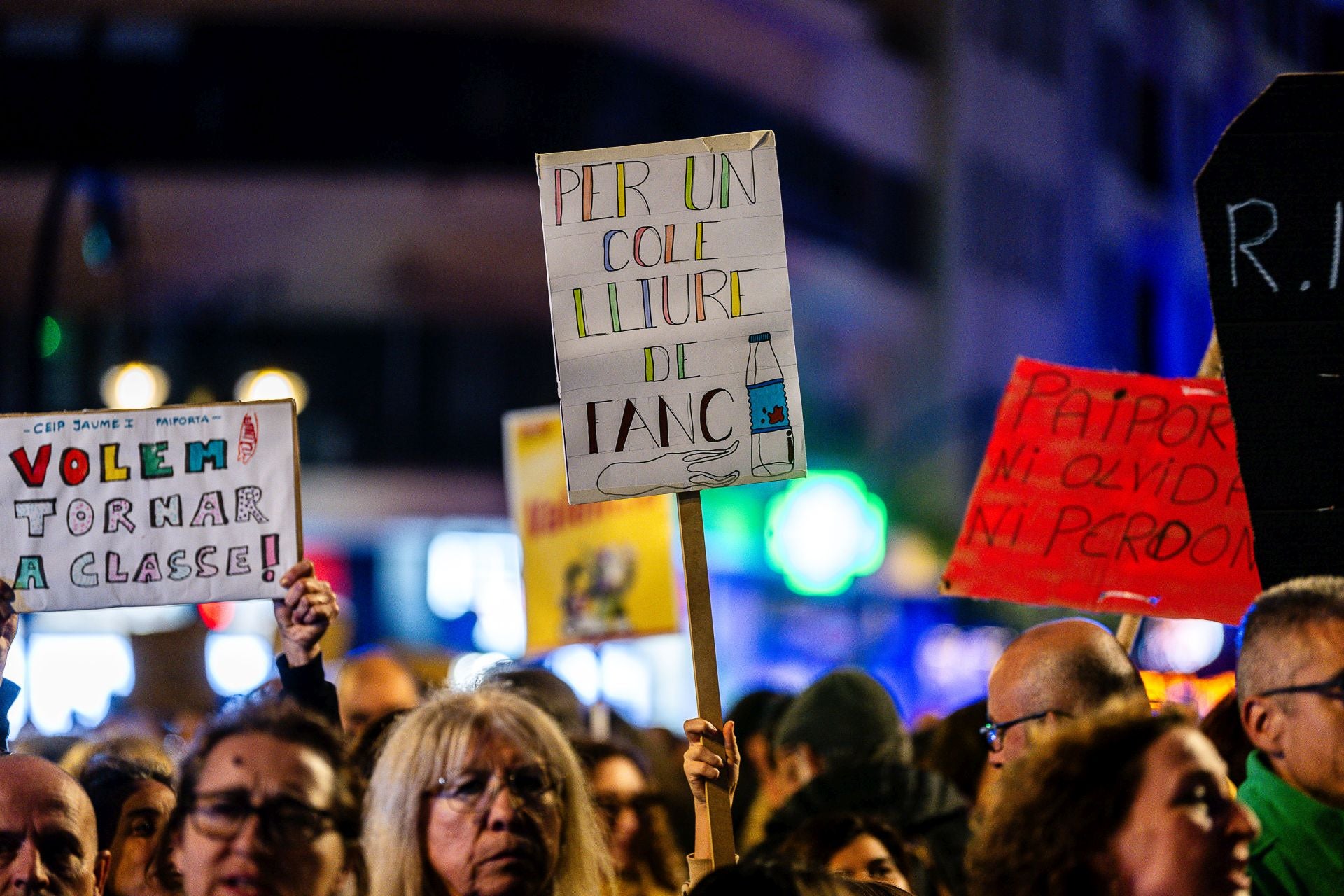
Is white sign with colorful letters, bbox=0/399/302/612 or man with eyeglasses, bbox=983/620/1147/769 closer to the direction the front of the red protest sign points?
the man with eyeglasses

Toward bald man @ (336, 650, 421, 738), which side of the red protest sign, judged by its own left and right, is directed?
right

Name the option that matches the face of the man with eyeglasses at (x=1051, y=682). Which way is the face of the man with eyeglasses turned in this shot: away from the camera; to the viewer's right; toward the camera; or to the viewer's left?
to the viewer's left

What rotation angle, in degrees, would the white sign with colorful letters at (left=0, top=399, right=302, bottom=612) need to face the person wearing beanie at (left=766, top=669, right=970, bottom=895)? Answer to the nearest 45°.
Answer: approximately 90° to its left

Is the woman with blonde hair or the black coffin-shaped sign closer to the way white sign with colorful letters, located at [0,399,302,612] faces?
the woman with blonde hair

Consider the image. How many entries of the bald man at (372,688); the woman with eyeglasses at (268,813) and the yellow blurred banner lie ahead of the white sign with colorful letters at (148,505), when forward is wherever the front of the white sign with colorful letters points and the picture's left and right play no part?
1

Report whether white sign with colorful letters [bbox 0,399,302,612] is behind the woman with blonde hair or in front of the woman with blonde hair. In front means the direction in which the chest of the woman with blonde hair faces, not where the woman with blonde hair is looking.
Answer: behind

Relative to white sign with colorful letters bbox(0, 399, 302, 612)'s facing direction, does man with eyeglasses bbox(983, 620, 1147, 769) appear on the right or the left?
on its left

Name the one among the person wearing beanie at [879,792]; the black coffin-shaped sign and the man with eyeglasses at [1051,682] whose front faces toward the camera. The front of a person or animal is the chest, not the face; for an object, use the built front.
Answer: the black coffin-shaped sign

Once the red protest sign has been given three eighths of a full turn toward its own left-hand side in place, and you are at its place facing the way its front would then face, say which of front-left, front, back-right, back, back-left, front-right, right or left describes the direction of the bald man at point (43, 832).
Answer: back

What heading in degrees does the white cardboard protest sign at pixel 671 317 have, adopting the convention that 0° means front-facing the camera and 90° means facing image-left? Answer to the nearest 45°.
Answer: approximately 0°

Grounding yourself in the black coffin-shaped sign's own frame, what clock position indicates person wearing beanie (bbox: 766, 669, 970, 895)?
The person wearing beanie is roughly at 4 o'clock from the black coffin-shaped sign.
